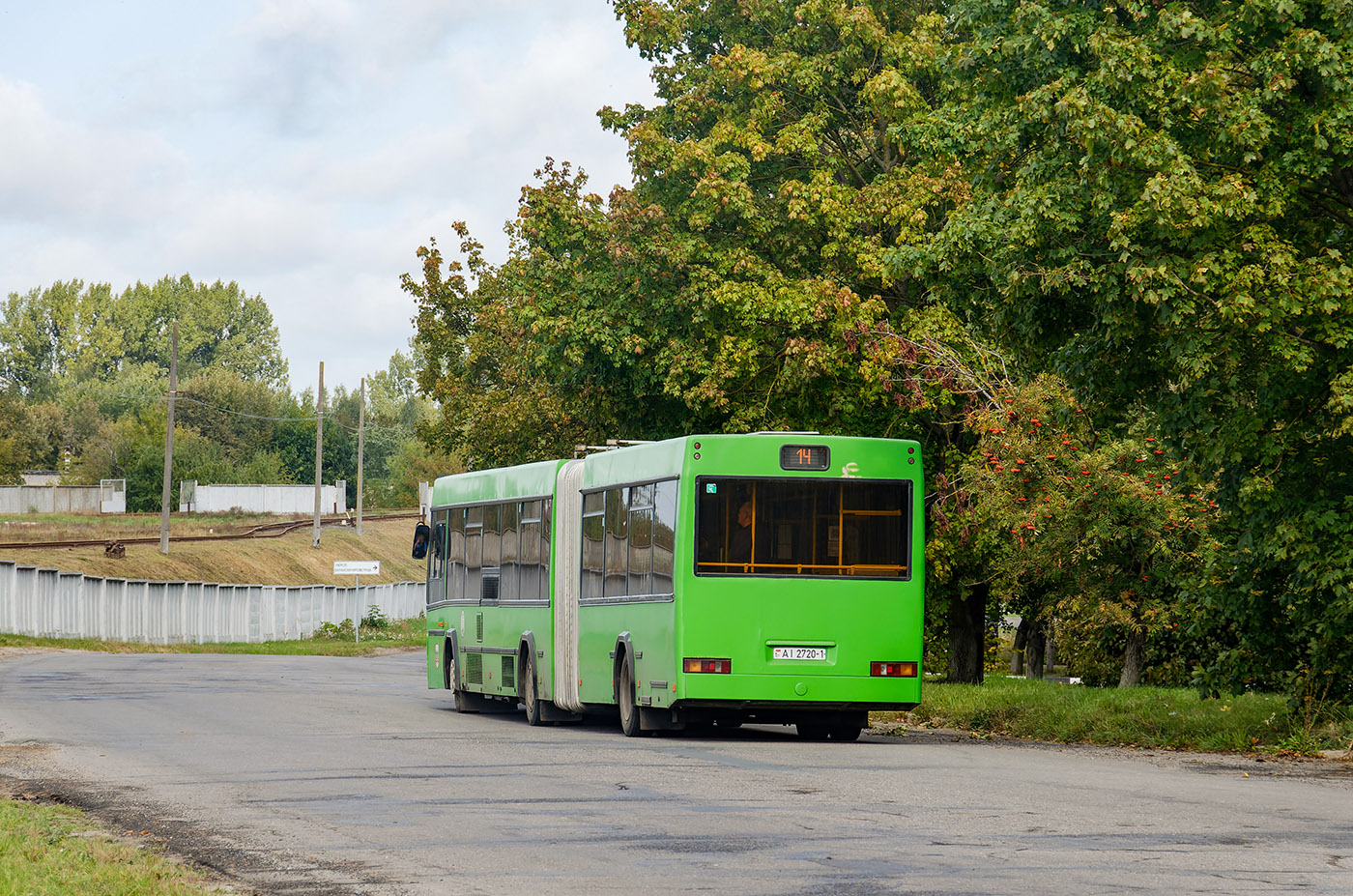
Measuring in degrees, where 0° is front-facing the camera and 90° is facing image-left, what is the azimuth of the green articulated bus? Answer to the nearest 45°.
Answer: approximately 135°

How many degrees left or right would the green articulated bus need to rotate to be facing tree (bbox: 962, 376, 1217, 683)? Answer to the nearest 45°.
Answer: approximately 90° to its right
